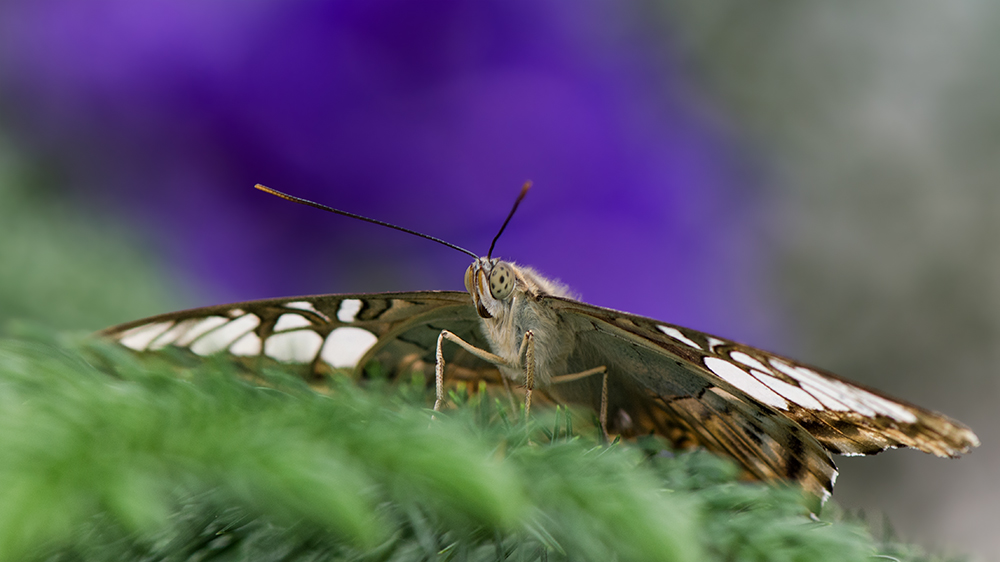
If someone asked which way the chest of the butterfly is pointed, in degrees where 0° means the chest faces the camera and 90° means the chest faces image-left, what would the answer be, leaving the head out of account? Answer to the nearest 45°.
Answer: approximately 45°
